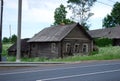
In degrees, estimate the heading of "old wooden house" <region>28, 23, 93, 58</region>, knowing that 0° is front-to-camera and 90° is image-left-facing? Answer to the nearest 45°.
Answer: approximately 315°
